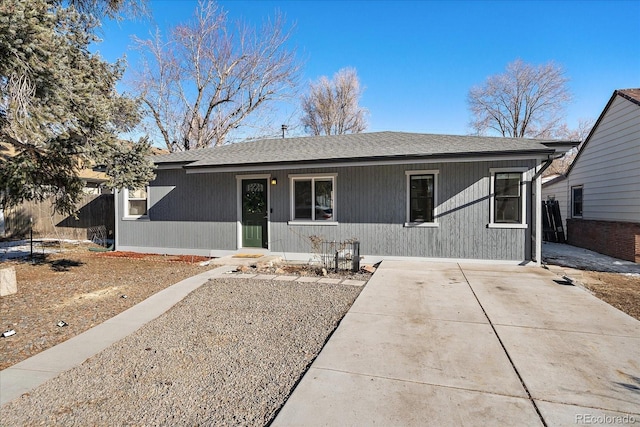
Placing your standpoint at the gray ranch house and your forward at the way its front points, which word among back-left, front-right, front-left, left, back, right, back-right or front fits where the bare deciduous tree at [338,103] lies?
back

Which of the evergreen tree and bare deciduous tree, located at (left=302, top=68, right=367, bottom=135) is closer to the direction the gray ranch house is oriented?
the evergreen tree

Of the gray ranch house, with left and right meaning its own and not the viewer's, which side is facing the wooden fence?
right

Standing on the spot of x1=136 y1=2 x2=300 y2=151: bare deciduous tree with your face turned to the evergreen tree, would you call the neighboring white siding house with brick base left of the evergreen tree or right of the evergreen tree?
left

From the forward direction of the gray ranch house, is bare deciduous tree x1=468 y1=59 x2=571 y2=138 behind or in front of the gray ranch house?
behind

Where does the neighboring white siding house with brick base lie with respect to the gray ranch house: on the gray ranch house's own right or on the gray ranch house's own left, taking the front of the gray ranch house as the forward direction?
on the gray ranch house's own left

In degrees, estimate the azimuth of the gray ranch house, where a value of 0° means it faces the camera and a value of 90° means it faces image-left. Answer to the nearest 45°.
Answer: approximately 0°

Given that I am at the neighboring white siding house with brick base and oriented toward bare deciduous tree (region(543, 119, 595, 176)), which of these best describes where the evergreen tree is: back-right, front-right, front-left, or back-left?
back-left

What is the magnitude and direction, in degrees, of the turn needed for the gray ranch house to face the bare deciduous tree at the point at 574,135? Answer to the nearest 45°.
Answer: approximately 135° to its left
